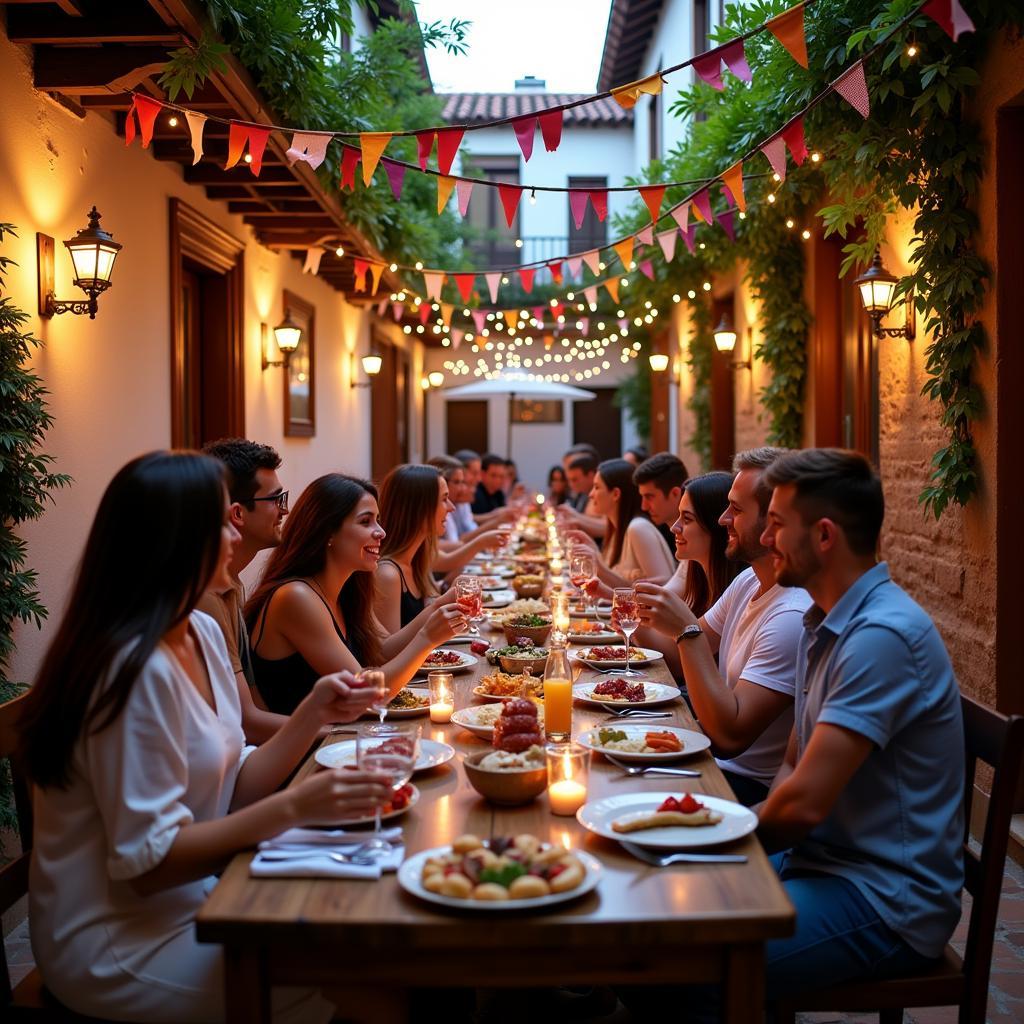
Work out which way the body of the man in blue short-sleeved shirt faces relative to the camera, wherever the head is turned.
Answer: to the viewer's left

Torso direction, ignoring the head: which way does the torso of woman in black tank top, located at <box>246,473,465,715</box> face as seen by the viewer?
to the viewer's right

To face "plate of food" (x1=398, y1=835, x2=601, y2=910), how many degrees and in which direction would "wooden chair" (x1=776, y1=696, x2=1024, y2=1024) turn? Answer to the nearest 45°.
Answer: approximately 45° to its left

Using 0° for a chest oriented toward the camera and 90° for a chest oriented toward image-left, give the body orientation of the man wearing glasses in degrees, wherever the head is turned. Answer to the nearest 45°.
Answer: approximately 270°

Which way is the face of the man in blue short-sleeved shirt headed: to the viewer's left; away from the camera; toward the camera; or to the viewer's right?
to the viewer's left

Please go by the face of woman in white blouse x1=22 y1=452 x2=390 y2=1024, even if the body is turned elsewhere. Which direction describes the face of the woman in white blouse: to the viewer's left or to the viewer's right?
to the viewer's right

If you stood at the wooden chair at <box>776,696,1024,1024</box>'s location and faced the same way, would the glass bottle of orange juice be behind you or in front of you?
in front

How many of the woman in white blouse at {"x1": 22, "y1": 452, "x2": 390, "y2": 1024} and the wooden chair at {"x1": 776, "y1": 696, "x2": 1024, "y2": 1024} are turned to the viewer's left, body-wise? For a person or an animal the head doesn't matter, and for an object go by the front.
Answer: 1

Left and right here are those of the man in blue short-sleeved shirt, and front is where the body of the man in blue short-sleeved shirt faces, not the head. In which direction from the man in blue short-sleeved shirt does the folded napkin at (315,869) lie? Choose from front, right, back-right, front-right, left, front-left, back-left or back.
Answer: front-left

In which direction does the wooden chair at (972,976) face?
to the viewer's left
